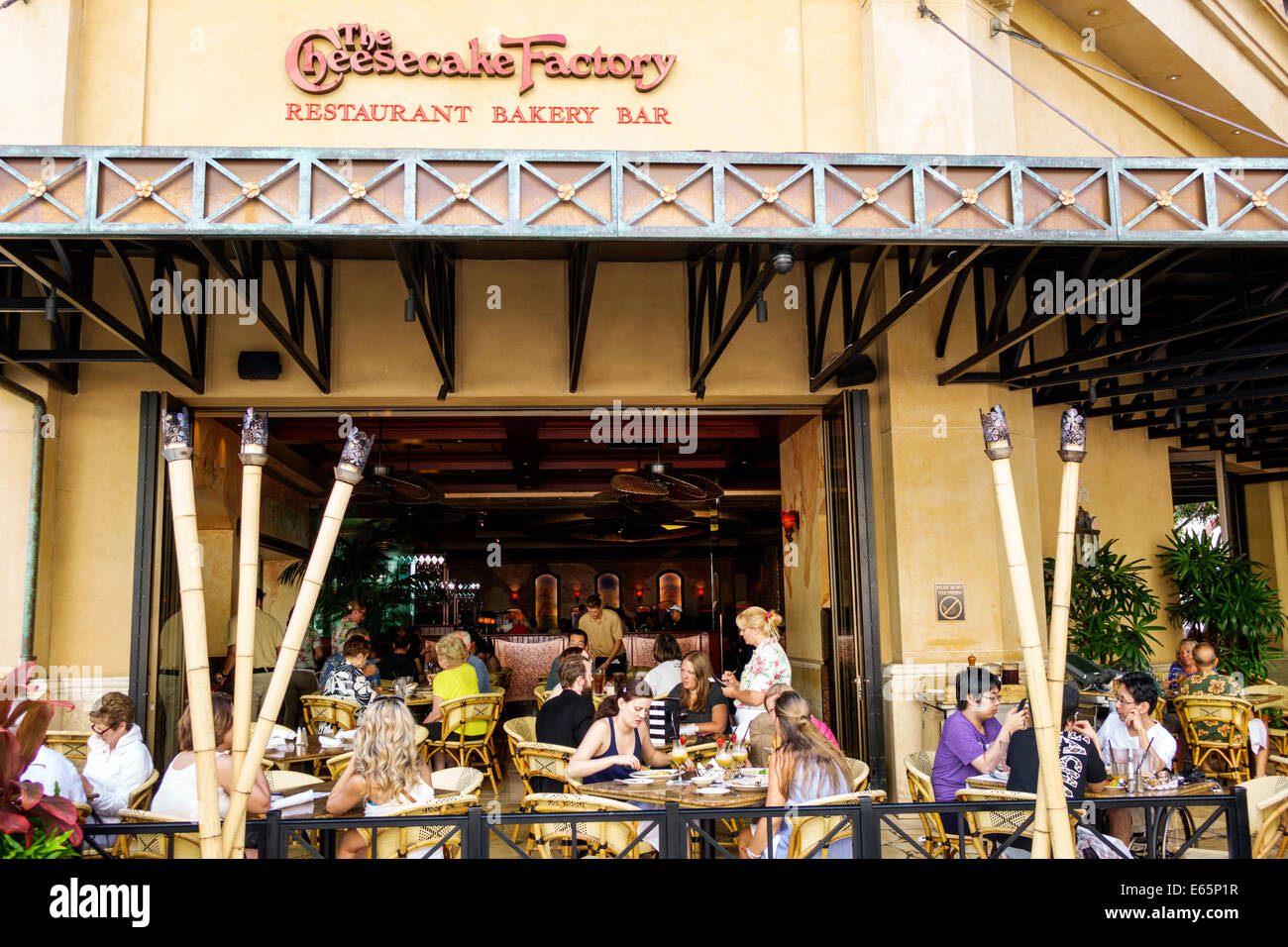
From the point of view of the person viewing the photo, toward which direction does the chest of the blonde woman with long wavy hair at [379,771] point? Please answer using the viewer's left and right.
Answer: facing away from the viewer

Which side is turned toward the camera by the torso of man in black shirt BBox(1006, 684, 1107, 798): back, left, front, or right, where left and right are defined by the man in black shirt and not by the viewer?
back

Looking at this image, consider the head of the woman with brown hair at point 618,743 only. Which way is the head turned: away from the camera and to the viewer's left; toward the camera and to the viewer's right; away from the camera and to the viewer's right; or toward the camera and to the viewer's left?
toward the camera and to the viewer's right

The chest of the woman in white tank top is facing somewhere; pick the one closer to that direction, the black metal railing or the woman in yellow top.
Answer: the woman in yellow top

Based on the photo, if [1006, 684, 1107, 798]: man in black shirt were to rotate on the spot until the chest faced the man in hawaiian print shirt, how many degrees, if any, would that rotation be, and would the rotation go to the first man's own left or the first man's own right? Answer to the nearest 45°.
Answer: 0° — they already face them

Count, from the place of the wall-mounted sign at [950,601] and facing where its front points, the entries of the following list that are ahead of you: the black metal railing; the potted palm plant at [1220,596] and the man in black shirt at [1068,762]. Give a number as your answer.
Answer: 2

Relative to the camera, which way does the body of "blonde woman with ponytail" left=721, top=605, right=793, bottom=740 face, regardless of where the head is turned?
to the viewer's left

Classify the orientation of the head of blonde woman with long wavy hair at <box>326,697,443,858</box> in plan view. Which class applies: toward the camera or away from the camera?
away from the camera

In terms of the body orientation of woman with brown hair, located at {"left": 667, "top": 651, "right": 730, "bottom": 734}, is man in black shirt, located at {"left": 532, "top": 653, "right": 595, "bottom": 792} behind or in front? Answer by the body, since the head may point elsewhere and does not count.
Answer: in front

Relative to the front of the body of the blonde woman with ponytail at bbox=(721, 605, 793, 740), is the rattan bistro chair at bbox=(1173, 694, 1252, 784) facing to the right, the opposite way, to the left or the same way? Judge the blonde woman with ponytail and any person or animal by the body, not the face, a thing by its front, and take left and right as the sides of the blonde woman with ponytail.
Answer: to the right
